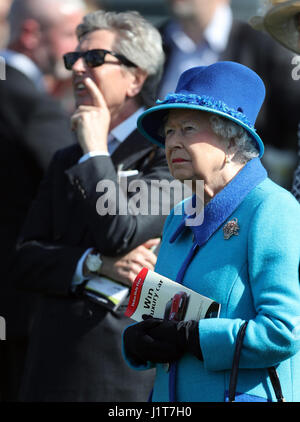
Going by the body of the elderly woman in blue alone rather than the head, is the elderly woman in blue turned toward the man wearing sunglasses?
no

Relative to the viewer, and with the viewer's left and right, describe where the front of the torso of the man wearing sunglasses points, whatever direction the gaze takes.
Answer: facing the viewer and to the left of the viewer

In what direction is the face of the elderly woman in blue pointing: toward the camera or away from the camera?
toward the camera

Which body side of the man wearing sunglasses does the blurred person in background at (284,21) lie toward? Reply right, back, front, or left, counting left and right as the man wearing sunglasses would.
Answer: left

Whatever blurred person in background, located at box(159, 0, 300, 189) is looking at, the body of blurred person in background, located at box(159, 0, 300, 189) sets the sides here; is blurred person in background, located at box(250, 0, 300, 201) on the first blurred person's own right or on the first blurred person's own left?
on the first blurred person's own left

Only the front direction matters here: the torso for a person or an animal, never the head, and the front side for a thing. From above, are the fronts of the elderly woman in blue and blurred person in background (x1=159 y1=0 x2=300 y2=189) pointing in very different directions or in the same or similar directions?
same or similar directions

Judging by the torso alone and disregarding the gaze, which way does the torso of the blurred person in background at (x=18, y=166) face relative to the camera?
to the viewer's right

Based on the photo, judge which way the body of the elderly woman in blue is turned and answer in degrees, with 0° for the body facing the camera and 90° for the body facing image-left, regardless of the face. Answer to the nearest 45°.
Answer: approximately 45°

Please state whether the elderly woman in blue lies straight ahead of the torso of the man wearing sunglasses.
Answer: no

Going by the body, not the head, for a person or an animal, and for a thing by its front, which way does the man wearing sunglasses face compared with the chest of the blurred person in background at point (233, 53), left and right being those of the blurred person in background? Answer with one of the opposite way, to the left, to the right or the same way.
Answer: the same way

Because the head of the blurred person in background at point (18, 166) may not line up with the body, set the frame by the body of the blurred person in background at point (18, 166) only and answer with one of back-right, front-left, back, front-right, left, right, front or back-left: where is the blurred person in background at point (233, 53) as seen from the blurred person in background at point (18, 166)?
front
